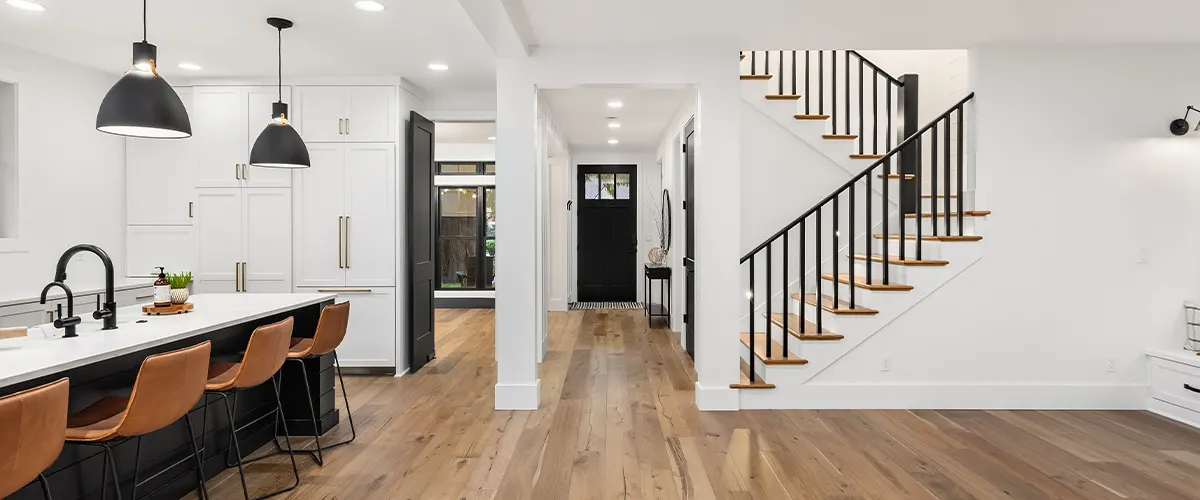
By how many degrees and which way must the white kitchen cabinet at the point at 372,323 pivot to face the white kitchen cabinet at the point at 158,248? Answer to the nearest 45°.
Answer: approximately 90° to its right

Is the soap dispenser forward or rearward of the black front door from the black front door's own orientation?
forward

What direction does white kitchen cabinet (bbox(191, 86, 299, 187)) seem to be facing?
toward the camera

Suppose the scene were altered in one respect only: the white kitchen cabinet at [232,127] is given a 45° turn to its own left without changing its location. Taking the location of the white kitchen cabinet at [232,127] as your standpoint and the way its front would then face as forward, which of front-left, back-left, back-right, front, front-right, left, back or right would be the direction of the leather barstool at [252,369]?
front-right

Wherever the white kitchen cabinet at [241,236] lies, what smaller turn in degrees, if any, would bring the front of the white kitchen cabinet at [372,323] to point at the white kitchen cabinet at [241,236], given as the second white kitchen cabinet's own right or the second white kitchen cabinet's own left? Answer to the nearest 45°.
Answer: approximately 90° to the second white kitchen cabinet's own right

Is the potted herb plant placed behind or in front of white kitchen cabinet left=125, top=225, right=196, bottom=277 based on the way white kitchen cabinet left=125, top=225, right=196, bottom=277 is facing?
in front

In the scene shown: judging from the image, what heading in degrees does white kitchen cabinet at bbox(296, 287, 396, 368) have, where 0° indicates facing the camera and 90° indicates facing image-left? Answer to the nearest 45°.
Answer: approximately 0°

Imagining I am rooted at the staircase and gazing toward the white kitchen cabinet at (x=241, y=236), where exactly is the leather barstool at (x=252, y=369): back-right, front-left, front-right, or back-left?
front-left

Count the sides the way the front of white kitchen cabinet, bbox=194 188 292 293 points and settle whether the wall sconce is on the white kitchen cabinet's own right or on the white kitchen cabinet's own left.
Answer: on the white kitchen cabinet's own left

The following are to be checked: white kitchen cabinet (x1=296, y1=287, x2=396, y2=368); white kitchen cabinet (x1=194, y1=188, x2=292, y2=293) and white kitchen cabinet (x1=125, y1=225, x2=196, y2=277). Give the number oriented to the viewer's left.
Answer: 0

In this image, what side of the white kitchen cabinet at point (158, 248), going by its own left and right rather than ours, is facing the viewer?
front

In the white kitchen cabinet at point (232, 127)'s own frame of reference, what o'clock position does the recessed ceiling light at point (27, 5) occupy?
The recessed ceiling light is roughly at 1 o'clock from the white kitchen cabinet.
